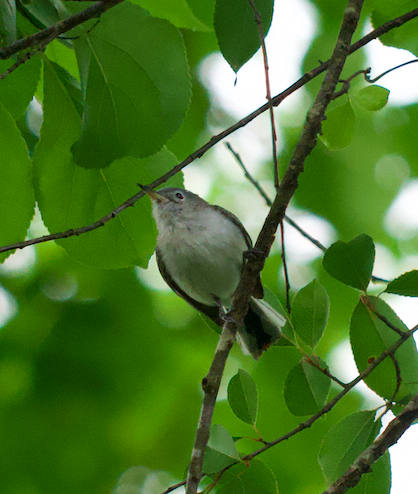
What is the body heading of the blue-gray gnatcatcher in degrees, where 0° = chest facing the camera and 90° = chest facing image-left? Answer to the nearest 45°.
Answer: approximately 45°

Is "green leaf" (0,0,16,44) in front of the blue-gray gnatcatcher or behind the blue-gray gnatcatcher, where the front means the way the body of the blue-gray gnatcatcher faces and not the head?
in front

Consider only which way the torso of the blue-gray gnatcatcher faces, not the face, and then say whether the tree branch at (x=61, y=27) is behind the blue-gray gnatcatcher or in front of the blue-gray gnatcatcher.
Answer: in front
